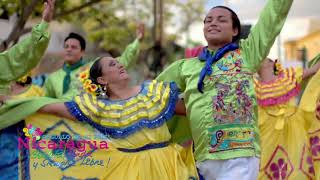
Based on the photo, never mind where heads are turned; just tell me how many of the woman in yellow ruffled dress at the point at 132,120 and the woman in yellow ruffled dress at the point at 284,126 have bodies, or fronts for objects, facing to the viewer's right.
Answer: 0

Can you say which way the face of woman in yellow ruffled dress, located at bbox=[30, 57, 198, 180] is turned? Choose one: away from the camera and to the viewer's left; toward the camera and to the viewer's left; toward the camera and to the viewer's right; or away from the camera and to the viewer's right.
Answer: toward the camera and to the viewer's right

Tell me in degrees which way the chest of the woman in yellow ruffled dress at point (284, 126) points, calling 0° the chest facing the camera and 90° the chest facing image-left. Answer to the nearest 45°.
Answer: approximately 45°

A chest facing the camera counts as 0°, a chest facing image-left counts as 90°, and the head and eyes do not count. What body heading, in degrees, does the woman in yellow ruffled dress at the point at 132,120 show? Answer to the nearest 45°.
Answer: approximately 0°

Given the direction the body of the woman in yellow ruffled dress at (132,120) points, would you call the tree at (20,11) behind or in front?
behind

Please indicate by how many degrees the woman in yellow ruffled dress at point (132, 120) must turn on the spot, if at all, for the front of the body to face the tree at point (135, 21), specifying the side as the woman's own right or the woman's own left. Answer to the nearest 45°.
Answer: approximately 180°

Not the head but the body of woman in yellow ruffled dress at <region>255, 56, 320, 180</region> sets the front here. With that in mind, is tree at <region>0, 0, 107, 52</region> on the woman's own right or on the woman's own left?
on the woman's own right

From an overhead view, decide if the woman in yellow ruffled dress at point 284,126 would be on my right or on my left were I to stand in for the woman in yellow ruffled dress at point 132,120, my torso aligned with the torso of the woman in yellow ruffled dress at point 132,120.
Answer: on my left

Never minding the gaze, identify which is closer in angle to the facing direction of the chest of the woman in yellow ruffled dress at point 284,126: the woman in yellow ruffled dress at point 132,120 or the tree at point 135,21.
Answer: the woman in yellow ruffled dress
